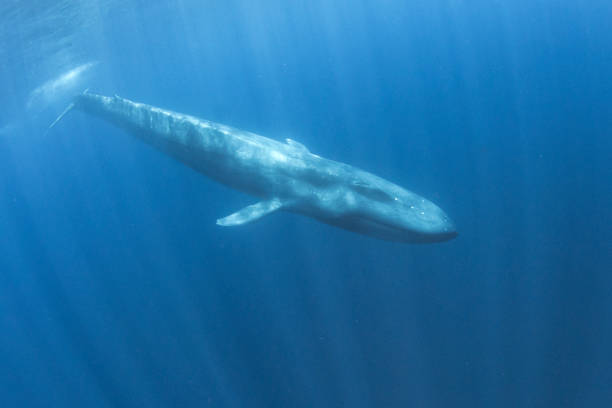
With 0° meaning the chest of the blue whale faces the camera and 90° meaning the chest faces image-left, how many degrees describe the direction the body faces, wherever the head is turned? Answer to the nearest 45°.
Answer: approximately 315°
